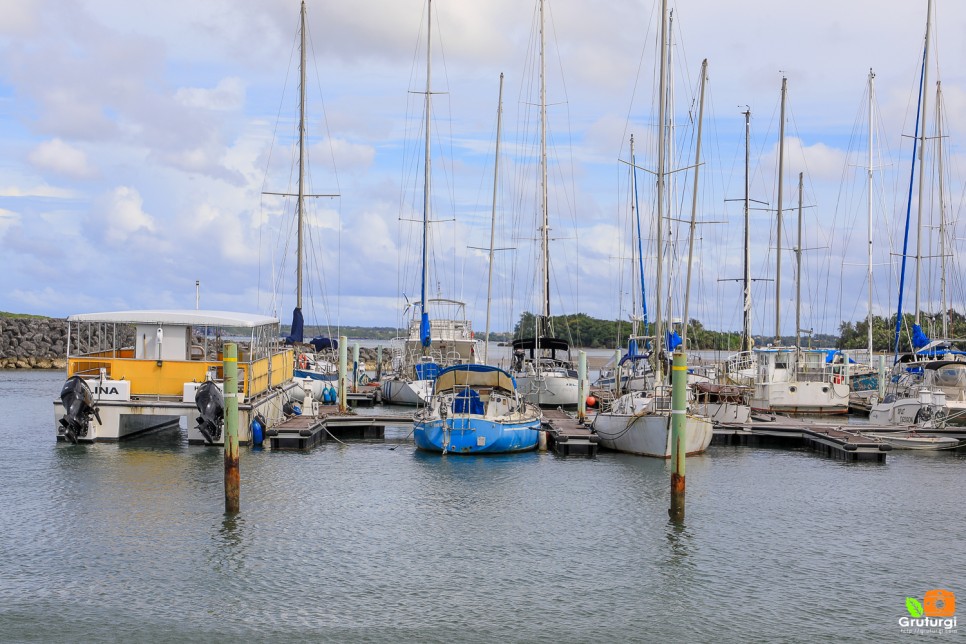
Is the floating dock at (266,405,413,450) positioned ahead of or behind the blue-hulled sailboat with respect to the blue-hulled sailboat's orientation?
ahead

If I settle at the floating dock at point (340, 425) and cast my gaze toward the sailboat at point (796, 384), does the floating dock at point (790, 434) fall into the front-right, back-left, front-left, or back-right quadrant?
front-right
